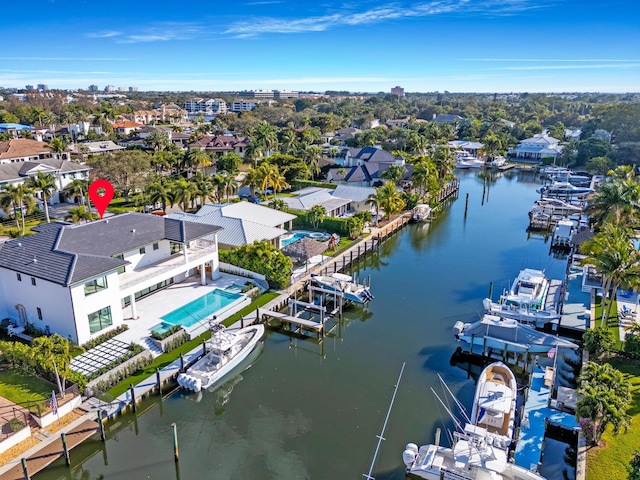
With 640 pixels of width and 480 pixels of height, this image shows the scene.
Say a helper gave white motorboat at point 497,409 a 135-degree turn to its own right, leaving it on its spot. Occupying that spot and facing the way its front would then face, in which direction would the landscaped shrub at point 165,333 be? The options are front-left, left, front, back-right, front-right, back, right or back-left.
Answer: back-right

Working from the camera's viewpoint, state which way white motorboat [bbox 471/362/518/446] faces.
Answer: facing away from the viewer

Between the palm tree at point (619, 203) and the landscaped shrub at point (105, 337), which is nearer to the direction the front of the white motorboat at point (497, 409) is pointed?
the palm tree

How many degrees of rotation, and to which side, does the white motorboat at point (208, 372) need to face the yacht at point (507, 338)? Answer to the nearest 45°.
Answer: approximately 45° to its right

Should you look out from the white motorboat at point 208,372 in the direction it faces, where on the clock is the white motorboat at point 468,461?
The white motorboat at point 468,461 is roughly at 3 o'clock from the white motorboat at point 208,372.

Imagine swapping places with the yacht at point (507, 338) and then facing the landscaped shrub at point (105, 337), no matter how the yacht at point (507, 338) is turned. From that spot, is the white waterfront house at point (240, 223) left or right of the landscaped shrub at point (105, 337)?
right

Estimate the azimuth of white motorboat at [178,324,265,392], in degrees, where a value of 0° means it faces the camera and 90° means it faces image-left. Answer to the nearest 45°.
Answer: approximately 225°
